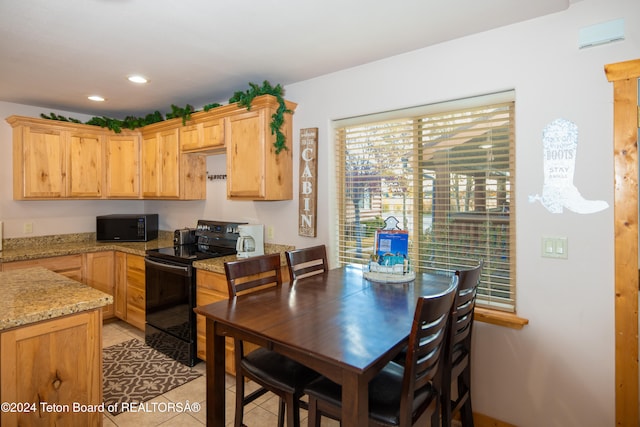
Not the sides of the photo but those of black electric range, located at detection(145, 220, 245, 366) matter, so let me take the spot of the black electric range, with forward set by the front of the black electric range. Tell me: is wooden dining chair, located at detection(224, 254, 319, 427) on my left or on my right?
on my left

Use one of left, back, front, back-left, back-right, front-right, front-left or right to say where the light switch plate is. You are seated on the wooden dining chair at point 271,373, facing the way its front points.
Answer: front-left

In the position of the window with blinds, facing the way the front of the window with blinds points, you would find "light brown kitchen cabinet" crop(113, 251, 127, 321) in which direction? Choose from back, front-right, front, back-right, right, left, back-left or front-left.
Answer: front-right

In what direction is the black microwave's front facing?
toward the camera

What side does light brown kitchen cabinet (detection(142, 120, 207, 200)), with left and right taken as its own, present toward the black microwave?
right

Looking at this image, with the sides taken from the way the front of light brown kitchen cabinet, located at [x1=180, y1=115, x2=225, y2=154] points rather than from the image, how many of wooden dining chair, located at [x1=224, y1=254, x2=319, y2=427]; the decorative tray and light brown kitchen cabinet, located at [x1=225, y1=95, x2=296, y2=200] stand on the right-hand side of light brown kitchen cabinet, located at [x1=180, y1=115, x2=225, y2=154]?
0

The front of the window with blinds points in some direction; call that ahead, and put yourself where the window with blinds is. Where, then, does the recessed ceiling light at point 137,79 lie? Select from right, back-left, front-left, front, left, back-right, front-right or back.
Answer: front-right

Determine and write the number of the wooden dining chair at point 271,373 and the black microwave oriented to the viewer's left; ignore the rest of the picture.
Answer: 0

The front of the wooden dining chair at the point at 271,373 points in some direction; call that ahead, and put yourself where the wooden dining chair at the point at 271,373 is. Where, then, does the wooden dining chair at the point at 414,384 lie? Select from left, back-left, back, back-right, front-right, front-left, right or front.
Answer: front

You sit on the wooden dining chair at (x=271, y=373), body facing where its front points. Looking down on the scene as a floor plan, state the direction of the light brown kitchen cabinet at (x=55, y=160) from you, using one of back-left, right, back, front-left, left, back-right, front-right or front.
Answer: back

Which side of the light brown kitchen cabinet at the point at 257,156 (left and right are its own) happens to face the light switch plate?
left

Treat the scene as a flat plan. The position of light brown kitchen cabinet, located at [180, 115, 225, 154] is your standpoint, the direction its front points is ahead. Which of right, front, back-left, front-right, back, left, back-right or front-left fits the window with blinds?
left

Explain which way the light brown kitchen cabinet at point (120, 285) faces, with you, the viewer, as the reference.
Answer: facing the viewer and to the left of the viewer

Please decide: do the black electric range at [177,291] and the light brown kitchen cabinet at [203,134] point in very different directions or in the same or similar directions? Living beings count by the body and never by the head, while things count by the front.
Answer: same or similar directions

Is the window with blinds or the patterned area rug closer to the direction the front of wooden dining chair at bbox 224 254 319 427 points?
the window with blinds
